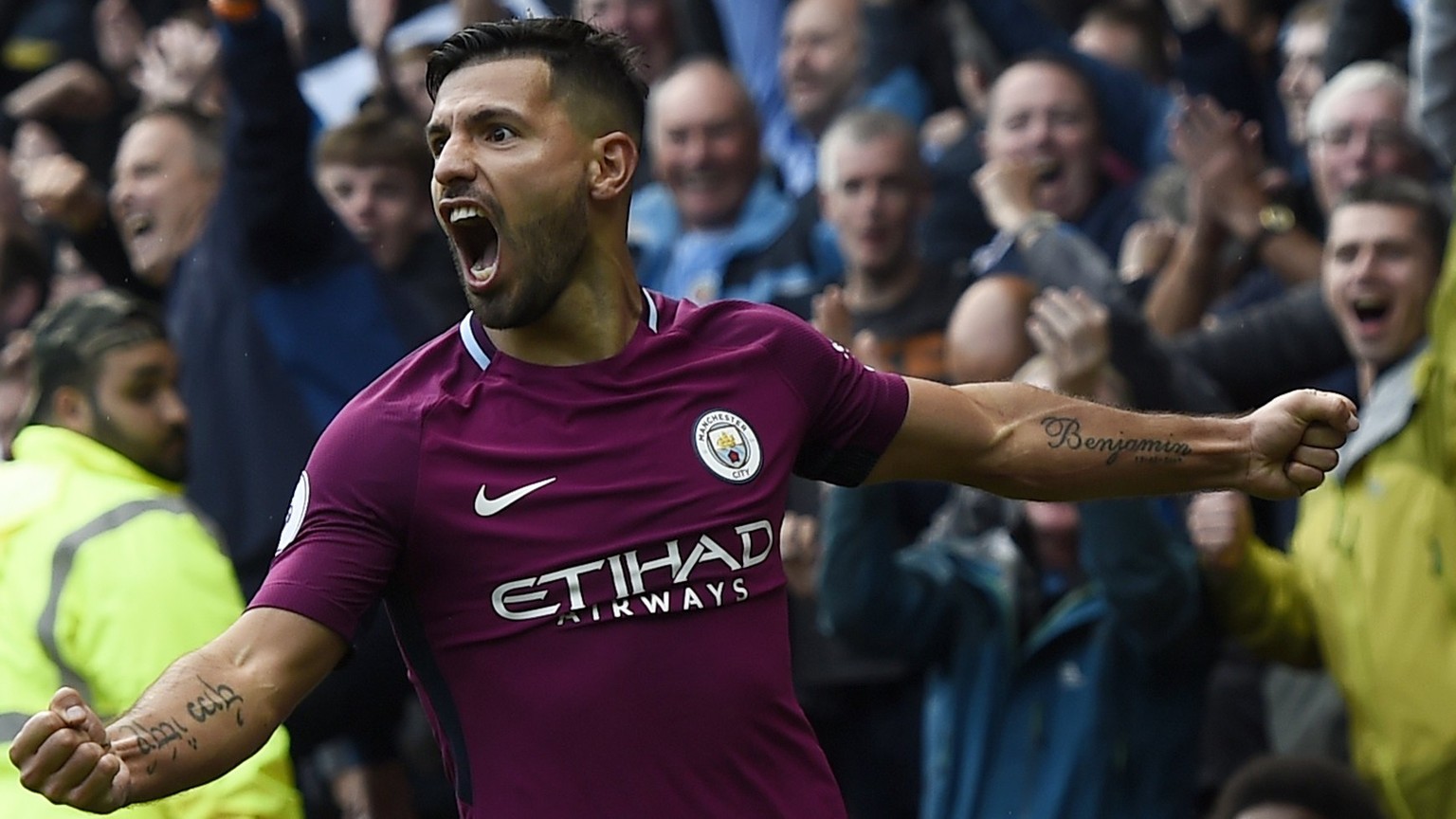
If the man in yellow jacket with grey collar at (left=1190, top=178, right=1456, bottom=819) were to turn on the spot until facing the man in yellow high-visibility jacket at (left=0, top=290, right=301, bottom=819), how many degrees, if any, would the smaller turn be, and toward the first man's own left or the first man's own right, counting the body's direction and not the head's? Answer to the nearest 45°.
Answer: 0° — they already face them

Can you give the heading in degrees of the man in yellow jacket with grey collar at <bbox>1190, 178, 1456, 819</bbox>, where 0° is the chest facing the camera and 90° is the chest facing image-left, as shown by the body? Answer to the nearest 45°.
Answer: approximately 45°
